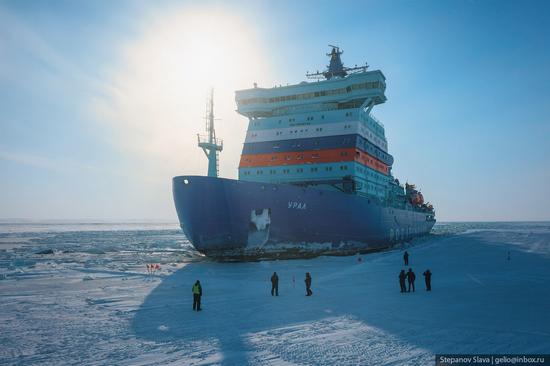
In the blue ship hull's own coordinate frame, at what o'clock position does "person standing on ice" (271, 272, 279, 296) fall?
The person standing on ice is roughly at 10 o'clock from the blue ship hull.

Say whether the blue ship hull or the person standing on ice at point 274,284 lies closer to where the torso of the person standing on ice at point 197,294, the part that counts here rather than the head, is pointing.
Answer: the blue ship hull

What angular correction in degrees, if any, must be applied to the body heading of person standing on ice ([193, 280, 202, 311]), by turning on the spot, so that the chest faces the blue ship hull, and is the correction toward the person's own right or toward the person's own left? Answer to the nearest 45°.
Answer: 0° — they already face it

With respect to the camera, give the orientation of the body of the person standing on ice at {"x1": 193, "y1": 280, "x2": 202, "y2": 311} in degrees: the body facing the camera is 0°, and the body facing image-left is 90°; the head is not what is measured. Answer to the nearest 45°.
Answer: approximately 180°

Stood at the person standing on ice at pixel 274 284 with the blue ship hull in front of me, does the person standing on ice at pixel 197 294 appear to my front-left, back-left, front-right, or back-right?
back-left

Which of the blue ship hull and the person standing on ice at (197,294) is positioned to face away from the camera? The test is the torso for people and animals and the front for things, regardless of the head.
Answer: the person standing on ice

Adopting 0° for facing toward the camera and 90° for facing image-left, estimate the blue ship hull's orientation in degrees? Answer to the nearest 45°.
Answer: approximately 45°

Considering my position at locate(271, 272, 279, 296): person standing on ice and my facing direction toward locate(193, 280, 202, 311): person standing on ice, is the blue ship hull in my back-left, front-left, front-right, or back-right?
back-right

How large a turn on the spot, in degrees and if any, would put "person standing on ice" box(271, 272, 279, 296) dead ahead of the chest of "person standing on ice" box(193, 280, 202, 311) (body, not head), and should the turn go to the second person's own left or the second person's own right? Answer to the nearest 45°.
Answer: approximately 45° to the second person's own right

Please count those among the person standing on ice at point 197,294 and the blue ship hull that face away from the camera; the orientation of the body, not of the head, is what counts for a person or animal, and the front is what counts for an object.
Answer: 1
